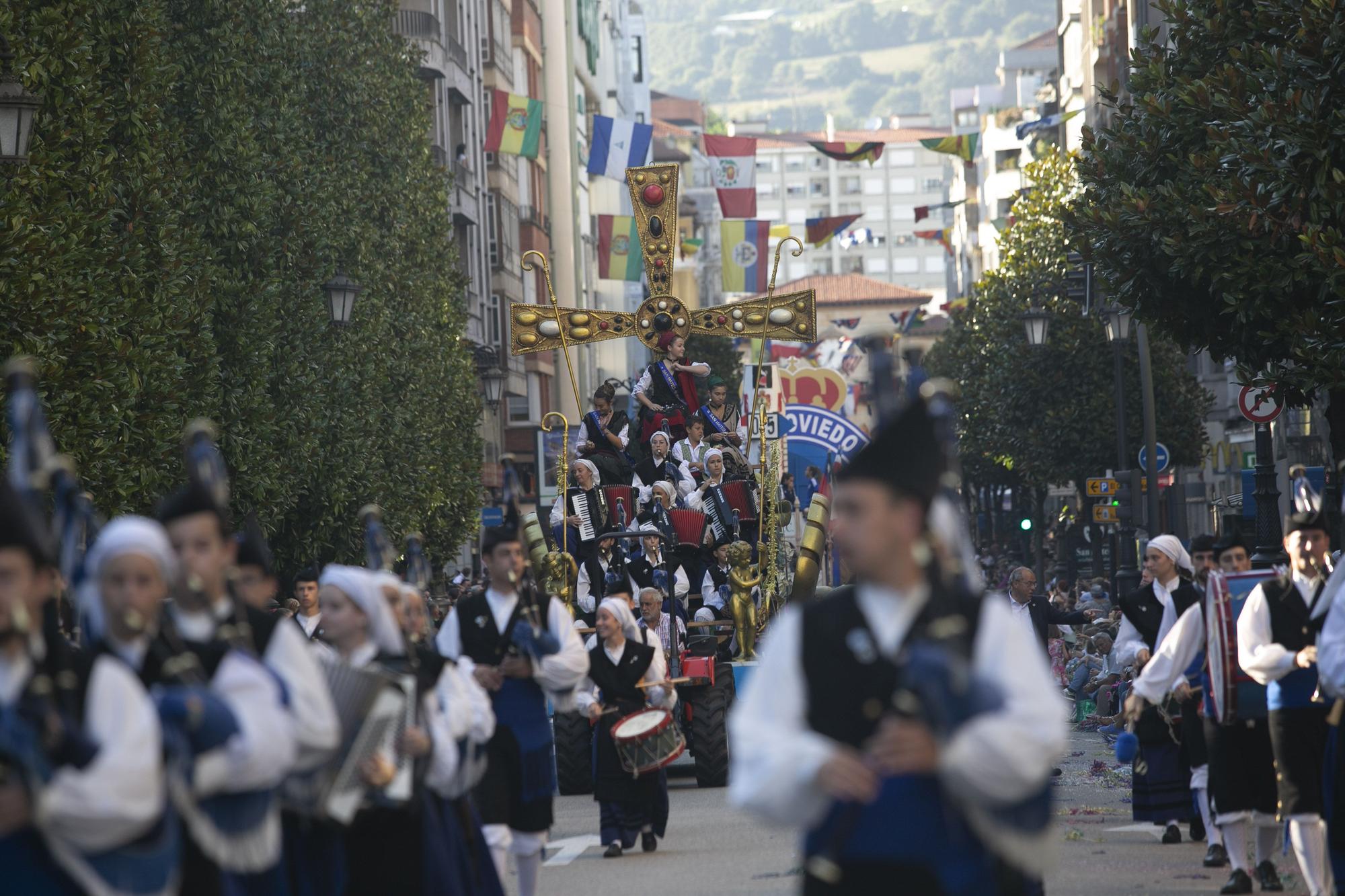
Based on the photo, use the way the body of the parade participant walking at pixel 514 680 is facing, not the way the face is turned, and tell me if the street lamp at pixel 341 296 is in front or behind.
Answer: behind

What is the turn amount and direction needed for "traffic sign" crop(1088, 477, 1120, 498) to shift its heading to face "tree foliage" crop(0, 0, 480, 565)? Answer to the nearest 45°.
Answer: approximately 45° to its right

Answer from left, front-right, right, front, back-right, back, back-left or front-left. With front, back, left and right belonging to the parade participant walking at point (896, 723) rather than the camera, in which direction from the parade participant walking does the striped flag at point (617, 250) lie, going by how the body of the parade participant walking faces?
back

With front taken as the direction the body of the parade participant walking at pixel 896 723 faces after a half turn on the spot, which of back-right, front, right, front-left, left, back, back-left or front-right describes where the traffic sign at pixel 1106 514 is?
front

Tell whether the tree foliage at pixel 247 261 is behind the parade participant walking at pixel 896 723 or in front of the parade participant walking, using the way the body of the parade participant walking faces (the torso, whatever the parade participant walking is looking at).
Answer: behind

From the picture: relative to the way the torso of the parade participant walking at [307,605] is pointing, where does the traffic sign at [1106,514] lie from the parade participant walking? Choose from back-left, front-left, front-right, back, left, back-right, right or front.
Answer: back-left

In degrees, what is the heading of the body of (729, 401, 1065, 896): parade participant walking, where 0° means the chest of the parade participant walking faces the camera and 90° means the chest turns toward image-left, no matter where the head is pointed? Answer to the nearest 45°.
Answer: approximately 0°

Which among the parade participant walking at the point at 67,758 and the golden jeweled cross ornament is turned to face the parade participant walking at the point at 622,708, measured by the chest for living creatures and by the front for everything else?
the golden jeweled cross ornament

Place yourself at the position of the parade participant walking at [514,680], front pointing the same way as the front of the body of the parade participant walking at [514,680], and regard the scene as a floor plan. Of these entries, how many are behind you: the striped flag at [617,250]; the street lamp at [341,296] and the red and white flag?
3

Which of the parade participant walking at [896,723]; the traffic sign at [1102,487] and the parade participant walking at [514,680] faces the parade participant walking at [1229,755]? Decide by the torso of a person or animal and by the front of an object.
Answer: the traffic sign

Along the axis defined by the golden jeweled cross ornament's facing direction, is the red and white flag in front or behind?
behind

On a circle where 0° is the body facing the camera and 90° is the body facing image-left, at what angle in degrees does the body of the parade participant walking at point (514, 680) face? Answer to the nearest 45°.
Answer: approximately 0°
